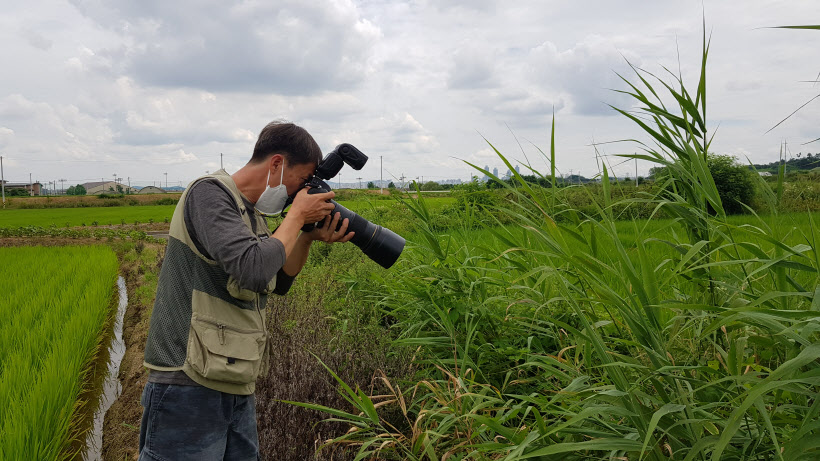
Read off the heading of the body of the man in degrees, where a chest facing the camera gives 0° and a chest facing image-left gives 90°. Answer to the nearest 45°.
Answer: approximately 270°

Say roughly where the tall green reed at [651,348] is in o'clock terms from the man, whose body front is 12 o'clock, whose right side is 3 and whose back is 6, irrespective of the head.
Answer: The tall green reed is roughly at 1 o'clock from the man.

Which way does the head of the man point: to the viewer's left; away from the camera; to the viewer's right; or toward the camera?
to the viewer's right
